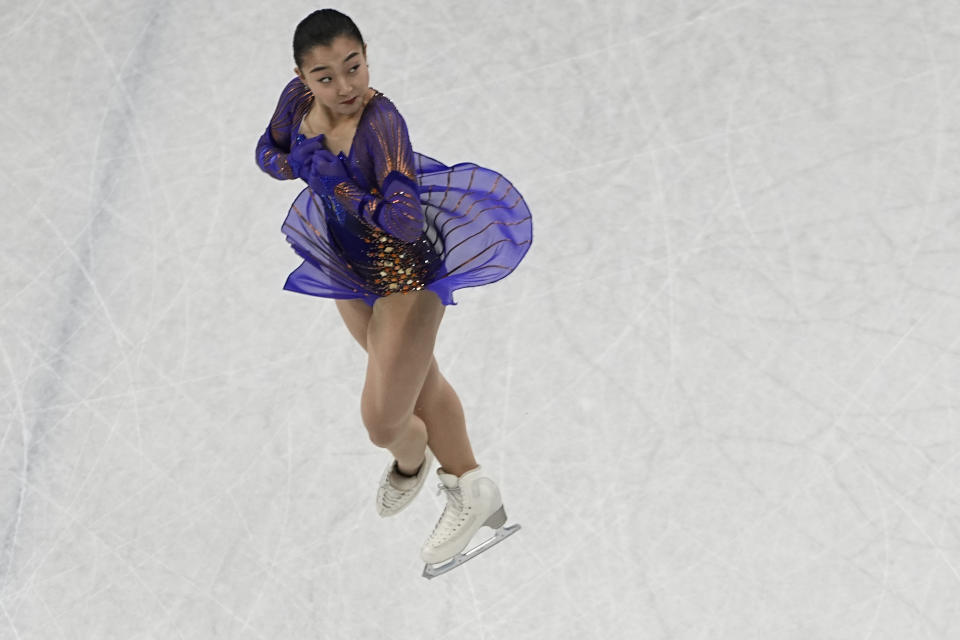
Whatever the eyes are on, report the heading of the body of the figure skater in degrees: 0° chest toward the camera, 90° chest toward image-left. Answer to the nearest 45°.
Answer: approximately 45°

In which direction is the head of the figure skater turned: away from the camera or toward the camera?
toward the camera
